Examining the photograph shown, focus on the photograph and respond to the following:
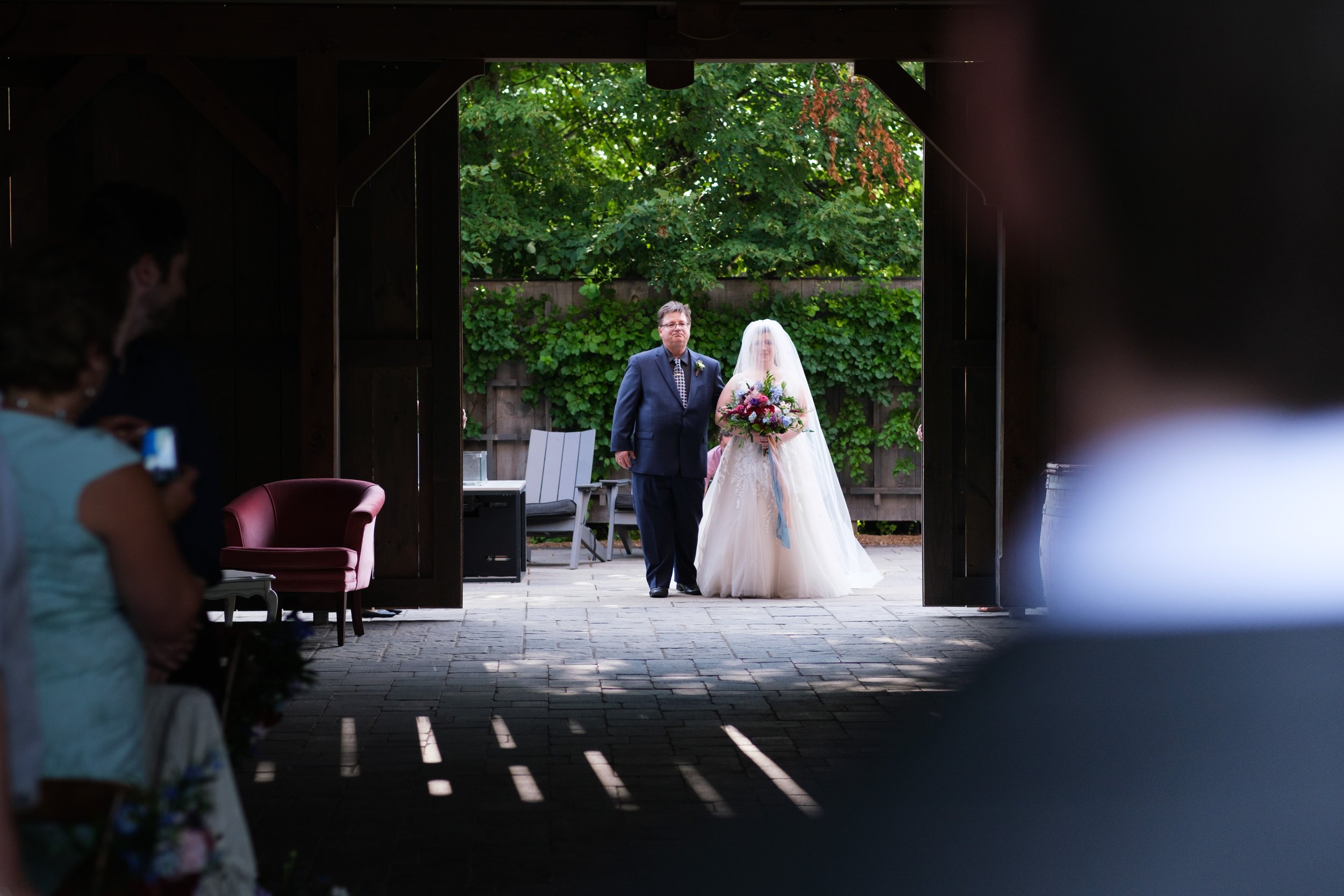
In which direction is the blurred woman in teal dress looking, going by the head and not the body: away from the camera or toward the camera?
away from the camera

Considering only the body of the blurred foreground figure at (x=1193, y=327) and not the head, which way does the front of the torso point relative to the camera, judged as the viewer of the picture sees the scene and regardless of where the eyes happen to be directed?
away from the camera

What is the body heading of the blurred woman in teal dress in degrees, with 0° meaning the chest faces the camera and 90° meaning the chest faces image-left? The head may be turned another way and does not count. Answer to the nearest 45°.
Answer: approximately 225°

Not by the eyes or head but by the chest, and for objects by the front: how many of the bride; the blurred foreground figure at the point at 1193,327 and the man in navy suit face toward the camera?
2

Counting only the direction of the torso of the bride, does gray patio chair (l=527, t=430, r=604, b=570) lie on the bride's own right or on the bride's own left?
on the bride's own right

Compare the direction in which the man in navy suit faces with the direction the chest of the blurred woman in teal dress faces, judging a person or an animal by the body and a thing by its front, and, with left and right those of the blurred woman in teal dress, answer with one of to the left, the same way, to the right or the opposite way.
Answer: the opposite way

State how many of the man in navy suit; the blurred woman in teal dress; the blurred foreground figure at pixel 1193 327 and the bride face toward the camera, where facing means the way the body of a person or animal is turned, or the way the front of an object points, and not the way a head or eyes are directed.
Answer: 2
